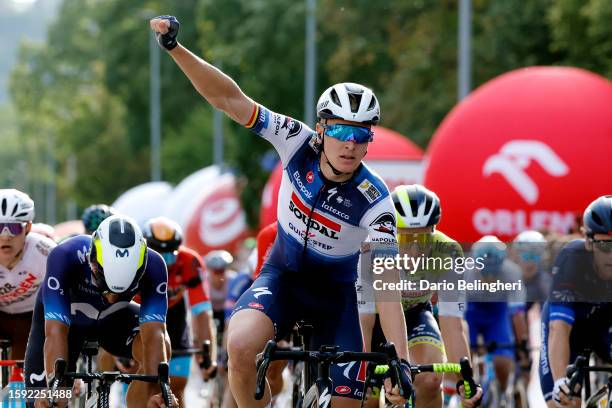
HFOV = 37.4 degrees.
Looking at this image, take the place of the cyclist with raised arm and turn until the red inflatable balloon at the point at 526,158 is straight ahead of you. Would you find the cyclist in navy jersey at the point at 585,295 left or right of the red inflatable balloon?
right

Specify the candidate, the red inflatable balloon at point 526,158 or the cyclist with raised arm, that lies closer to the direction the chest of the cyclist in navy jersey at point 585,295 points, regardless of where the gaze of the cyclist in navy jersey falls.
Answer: the cyclist with raised arm

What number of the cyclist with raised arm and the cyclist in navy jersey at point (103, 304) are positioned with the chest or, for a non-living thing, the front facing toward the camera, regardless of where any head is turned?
2

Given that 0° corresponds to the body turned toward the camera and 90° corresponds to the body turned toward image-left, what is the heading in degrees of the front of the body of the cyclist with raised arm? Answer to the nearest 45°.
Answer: approximately 0°

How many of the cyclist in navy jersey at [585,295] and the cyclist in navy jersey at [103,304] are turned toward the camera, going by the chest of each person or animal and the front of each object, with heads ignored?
2

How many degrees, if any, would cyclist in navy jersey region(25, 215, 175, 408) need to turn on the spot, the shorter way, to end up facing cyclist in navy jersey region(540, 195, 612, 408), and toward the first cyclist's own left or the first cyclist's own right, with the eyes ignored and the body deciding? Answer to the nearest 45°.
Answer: approximately 90° to the first cyclist's own left

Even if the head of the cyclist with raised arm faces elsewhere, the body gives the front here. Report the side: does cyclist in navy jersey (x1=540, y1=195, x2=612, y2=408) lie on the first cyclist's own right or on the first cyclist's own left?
on the first cyclist's own left

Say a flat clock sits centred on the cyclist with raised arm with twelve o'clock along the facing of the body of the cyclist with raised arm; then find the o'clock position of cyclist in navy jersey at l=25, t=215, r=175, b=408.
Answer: The cyclist in navy jersey is roughly at 4 o'clock from the cyclist with raised arm.

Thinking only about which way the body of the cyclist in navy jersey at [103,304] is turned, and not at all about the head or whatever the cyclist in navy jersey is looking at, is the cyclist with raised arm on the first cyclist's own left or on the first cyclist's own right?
on the first cyclist's own left

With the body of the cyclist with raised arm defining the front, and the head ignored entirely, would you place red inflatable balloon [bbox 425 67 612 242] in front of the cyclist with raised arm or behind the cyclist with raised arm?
behind

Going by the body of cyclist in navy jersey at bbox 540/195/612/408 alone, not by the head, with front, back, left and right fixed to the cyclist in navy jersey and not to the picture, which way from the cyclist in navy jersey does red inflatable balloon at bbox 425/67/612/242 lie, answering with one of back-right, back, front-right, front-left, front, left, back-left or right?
back
